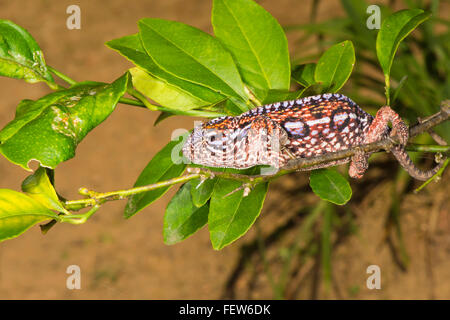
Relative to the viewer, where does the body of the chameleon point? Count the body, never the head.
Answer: to the viewer's left
